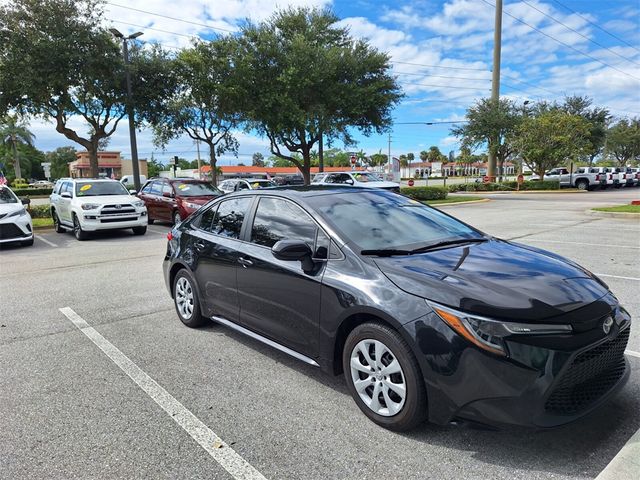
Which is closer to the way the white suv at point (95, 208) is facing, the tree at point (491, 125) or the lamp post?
the tree

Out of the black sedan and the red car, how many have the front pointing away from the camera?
0

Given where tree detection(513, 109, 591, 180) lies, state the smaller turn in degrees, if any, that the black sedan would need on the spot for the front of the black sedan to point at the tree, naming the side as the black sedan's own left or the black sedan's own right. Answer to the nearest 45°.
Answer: approximately 135° to the black sedan's own left

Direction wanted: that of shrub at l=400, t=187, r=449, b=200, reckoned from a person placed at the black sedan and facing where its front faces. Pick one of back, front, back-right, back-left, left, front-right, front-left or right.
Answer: back-left

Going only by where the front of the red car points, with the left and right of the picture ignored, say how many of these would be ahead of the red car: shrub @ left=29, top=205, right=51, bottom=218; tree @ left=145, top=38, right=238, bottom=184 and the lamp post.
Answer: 0

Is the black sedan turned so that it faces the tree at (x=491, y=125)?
no

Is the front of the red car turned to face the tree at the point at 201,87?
no

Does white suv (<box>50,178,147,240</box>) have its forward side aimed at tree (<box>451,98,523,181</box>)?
no

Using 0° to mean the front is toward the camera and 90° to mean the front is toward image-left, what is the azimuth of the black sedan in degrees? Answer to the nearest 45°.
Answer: approximately 315°

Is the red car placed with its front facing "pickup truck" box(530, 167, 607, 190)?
no

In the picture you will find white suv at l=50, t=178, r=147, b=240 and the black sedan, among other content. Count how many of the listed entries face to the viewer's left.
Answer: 0

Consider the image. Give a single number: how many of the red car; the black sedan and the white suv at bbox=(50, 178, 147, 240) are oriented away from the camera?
0

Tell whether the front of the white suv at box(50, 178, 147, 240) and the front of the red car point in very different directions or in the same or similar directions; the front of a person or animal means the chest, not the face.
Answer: same or similar directions

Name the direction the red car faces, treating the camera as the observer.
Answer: facing the viewer and to the right of the viewer

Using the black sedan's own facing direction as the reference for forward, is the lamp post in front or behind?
behind
